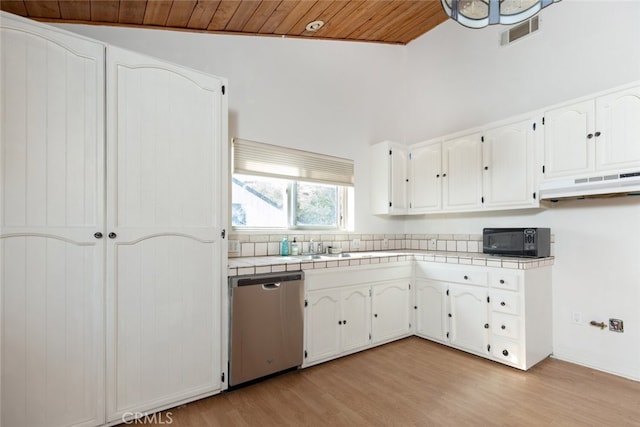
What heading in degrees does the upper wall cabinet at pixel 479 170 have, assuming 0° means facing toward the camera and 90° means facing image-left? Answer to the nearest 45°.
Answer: approximately 45°

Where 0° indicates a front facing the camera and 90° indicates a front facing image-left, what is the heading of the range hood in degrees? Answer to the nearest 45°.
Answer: approximately 45°

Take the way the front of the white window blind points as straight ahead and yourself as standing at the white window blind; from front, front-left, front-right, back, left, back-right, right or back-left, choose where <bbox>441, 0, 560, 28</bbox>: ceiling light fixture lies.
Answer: front

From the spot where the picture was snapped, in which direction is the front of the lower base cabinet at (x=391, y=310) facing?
facing the viewer and to the right of the viewer

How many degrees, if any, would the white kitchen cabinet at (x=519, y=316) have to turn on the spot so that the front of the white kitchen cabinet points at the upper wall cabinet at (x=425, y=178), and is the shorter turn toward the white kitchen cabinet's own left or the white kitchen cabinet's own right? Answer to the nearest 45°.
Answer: approximately 90° to the white kitchen cabinet's own right

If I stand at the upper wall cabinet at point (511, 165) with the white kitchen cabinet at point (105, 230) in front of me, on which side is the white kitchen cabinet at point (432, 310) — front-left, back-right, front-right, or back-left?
front-right

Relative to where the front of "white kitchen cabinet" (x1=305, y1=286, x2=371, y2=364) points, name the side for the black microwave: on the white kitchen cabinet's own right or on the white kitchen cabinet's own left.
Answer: on the white kitchen cabinet's own left

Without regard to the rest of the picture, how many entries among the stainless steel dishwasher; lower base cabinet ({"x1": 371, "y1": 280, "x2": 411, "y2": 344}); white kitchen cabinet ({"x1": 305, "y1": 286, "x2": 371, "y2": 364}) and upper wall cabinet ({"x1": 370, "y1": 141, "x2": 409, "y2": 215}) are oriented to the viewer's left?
0

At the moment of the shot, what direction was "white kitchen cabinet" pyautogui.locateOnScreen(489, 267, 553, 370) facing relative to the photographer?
facing the viewer and to the left of the viewer

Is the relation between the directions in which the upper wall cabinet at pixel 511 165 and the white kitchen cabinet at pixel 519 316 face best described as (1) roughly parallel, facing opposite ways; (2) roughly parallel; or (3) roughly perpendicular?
roughly parallel

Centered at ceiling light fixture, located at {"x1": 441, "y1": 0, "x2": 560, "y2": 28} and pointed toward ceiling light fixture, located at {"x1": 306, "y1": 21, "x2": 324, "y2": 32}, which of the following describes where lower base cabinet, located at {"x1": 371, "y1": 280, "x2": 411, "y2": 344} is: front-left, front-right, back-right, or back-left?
front-right
